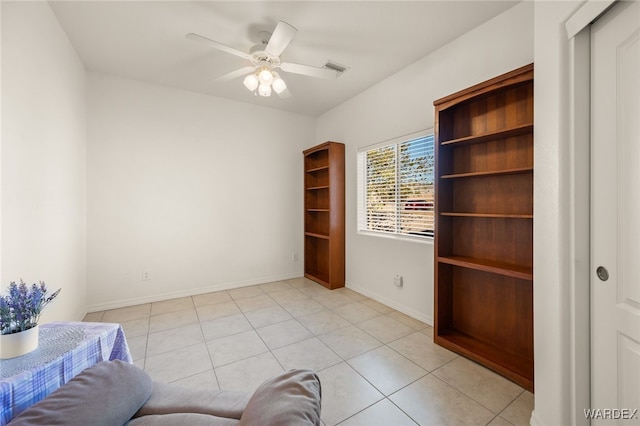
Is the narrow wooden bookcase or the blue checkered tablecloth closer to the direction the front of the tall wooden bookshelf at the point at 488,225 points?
the blue checkered tablecloth

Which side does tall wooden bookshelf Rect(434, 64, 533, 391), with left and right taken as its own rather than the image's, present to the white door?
left

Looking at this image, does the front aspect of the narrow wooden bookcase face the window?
no

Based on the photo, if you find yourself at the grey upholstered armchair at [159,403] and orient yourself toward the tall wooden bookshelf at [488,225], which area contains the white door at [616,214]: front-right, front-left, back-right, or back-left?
front-right

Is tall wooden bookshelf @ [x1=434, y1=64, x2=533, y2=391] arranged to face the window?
no

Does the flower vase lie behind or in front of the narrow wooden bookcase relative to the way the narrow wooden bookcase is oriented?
in front

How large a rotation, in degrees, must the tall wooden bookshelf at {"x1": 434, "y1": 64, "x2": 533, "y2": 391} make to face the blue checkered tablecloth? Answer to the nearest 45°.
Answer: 0° — it already faces it

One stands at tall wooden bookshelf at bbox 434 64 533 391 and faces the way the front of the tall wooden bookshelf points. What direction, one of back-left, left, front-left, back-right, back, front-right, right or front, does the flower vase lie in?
front

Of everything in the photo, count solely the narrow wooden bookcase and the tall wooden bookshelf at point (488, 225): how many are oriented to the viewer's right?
0

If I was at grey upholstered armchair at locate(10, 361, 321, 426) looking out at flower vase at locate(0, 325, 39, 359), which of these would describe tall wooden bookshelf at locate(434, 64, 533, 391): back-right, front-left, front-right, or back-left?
back-right

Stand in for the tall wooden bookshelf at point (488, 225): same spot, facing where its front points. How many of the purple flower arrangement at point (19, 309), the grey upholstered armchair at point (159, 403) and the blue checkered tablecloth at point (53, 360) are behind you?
0

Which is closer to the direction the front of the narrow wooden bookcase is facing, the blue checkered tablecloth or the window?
the blue checkered tablecloth

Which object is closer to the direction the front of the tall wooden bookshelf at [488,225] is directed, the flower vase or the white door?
the flower vase

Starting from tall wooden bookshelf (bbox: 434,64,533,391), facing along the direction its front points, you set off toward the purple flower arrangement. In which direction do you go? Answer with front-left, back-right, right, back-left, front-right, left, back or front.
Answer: front

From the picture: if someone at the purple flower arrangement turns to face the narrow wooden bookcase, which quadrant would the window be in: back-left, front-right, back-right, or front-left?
front-right

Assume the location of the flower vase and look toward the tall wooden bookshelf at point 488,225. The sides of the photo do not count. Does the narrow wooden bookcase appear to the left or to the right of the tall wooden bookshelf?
left

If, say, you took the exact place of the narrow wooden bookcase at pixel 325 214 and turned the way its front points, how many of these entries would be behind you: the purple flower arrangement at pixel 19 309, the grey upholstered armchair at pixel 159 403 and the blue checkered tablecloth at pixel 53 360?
0

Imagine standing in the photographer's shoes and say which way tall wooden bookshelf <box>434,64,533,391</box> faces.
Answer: facing the viewer and to the left of the viewer
